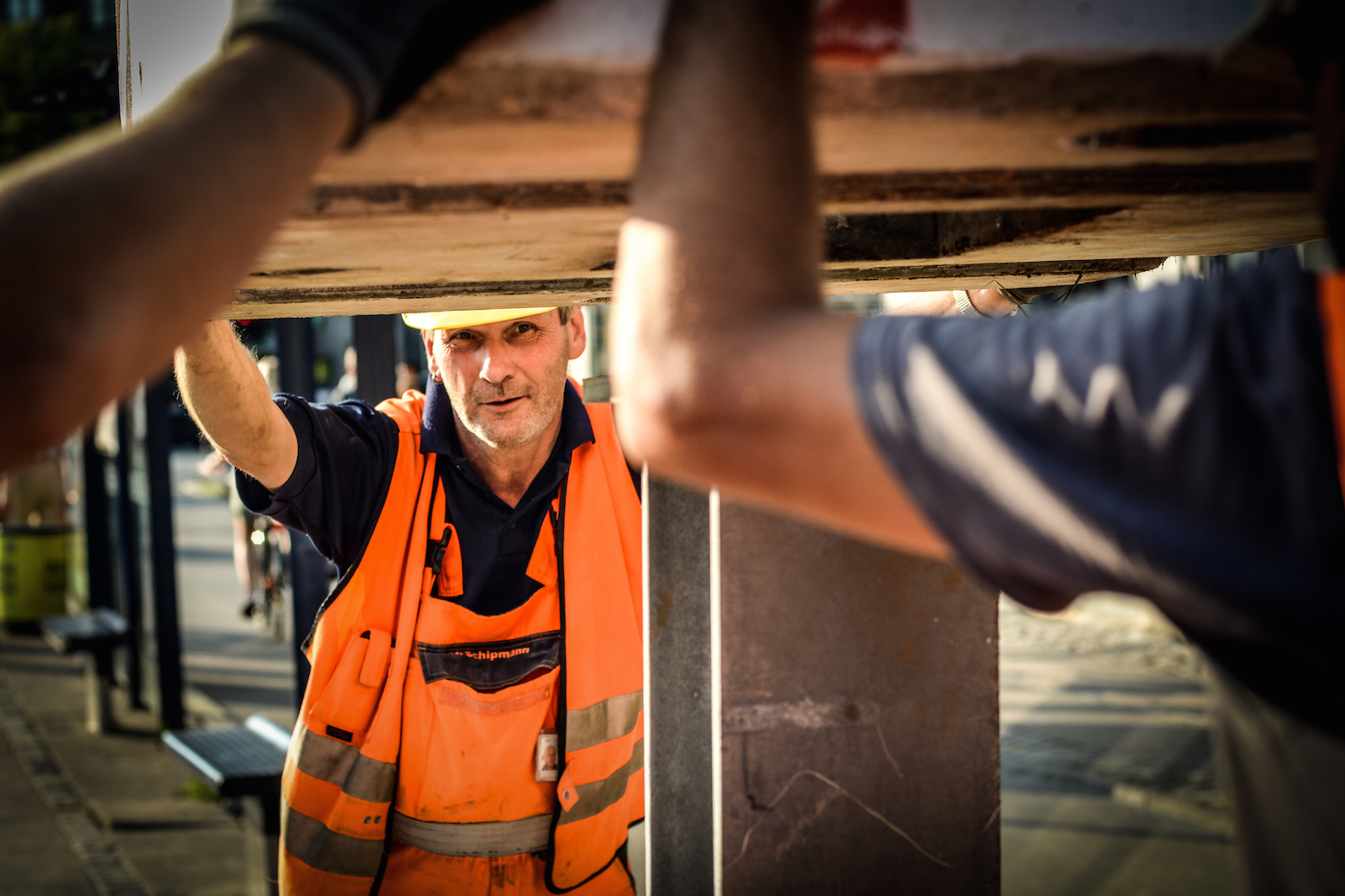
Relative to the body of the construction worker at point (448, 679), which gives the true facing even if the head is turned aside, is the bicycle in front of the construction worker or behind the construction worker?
behind

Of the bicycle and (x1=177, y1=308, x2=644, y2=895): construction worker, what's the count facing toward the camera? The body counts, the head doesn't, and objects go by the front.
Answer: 2

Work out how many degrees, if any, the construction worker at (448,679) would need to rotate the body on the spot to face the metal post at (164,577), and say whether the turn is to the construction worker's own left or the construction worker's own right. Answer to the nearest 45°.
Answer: approximately 180°

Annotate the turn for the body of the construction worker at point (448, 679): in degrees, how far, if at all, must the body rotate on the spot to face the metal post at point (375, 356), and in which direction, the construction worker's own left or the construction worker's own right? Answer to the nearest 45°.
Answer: approximately 180°

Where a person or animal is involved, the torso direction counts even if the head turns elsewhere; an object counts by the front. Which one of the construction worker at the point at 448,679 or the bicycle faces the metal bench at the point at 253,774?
the bicycle

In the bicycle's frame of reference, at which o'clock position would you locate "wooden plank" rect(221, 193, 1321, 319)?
The wooden plank is roughly at 12 o'clock from the bicycle.

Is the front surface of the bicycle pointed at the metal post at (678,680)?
yes

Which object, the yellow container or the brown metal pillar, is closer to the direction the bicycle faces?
the brown metal pillar
